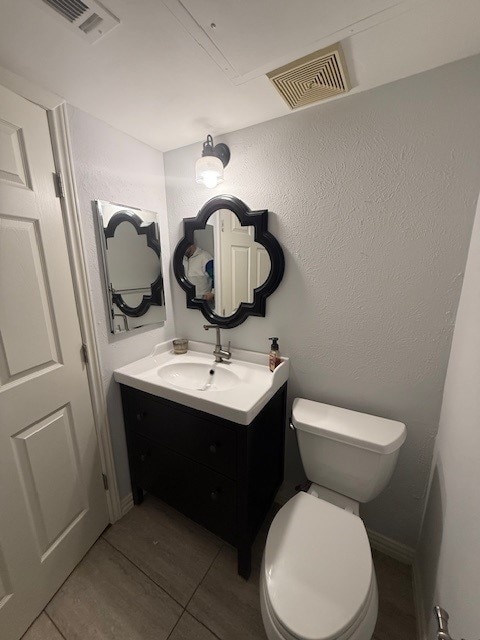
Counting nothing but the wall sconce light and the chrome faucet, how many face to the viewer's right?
0

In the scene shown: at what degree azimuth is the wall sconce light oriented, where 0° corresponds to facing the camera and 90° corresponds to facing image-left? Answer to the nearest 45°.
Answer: approximately 45°

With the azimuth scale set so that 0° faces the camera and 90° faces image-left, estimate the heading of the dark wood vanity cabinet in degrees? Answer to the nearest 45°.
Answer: approximately 45°

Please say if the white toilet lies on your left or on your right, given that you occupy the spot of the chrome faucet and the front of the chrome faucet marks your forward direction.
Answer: on your left

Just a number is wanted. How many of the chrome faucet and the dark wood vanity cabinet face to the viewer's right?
0

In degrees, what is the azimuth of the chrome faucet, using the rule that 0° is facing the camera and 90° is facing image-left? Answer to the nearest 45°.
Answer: approximately 45°
